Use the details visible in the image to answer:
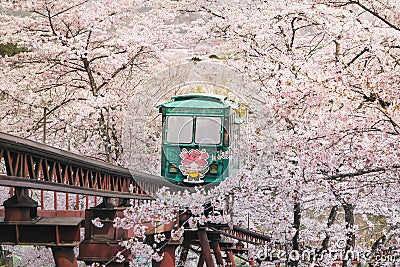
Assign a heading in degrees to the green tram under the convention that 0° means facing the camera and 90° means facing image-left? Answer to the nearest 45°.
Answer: approximately 0°
